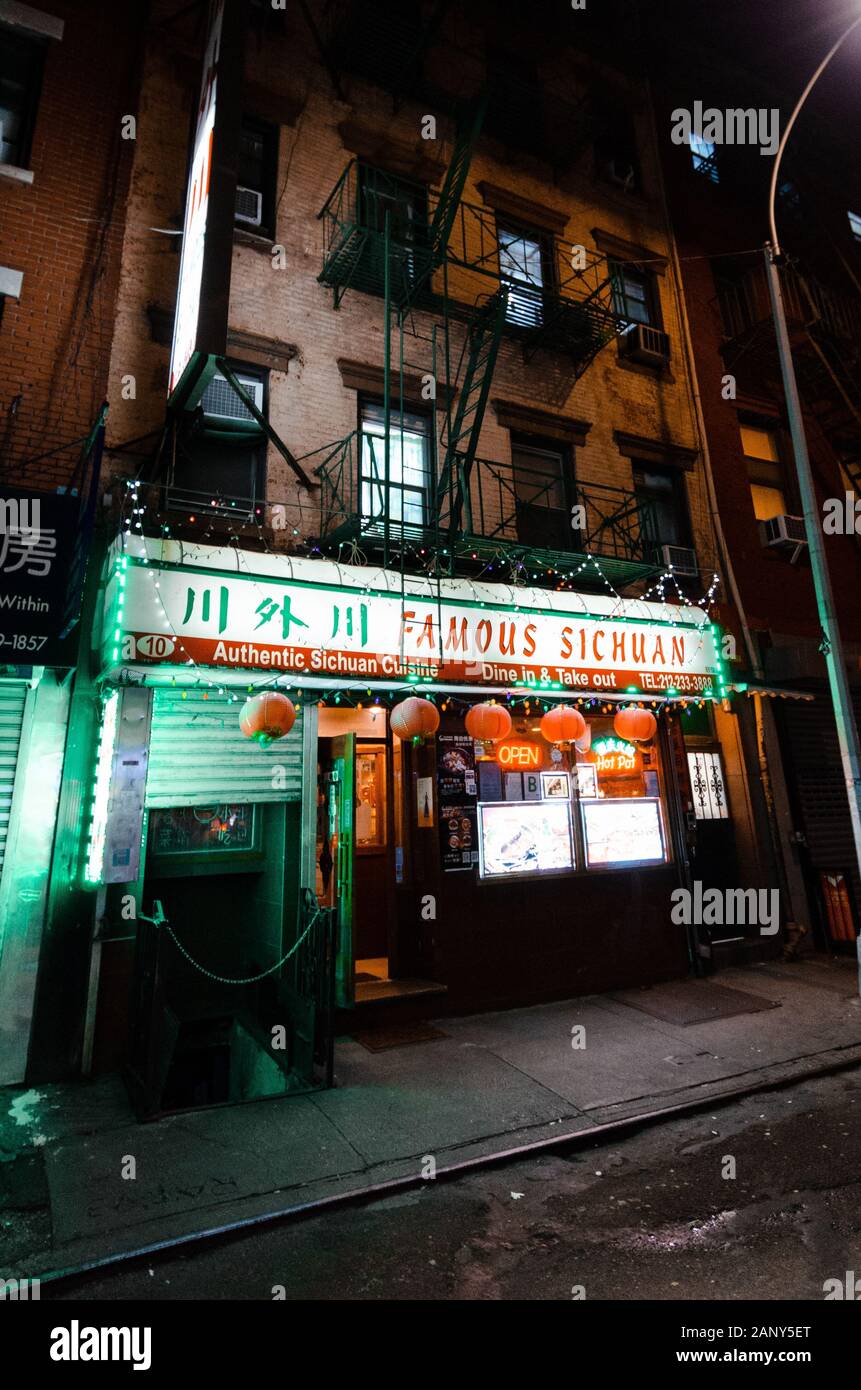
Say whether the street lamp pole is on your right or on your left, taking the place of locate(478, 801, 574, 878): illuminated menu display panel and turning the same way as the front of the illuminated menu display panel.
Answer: on your left

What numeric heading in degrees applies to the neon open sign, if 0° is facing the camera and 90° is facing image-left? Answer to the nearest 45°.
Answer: approximately 0°

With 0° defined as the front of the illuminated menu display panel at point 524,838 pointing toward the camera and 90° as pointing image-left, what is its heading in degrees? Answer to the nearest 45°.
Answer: approximately 0°
